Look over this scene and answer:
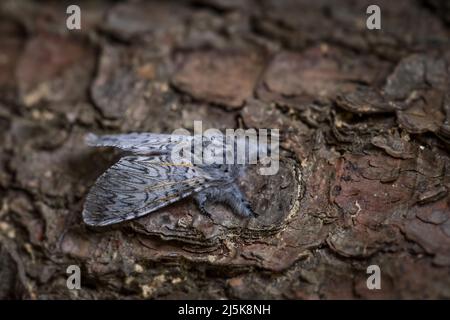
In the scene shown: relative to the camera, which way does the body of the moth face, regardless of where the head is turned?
to the viewer's right
